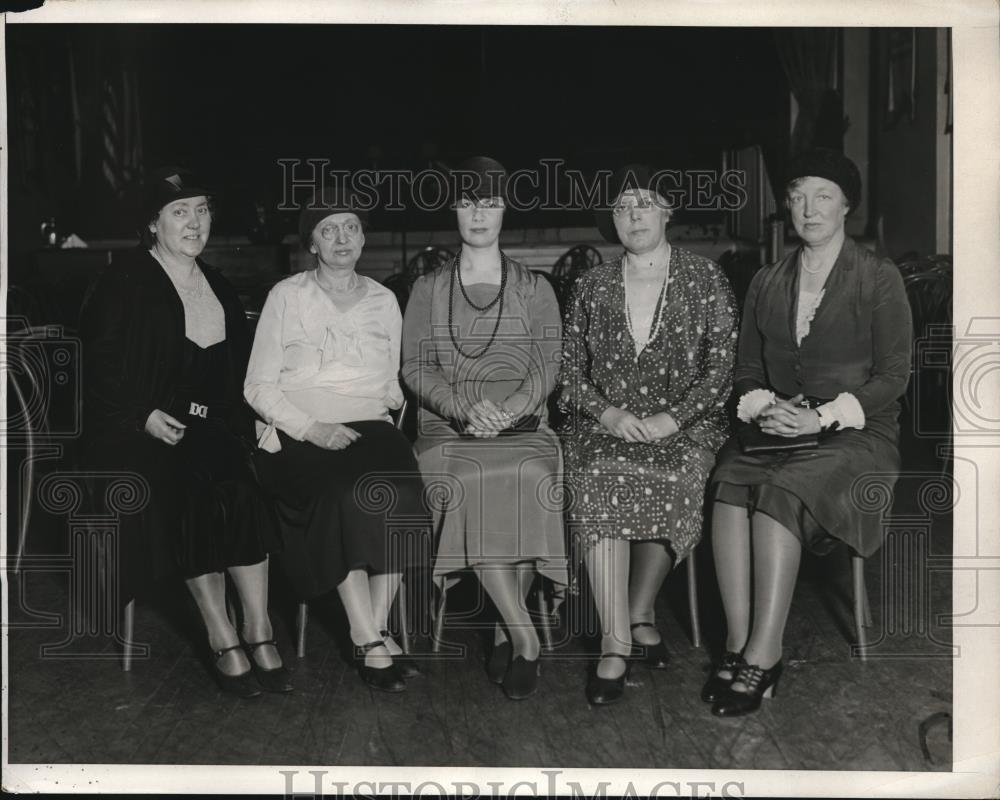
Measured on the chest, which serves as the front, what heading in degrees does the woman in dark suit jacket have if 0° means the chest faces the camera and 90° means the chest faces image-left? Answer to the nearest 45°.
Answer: approximately 45°

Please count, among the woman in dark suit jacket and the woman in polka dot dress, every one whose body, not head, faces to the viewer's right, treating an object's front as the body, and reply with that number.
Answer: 0

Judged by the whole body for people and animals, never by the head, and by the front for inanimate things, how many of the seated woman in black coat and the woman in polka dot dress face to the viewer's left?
0

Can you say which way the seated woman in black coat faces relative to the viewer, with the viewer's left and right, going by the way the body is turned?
facing the viewer and to the right of the viewer

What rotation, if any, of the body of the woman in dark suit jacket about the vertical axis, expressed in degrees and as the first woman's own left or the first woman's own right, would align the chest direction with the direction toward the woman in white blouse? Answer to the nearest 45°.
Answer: approximately 45° to the first woman's own right

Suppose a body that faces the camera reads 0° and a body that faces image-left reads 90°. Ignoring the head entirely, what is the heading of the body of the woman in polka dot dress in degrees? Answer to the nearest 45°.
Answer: approximately 0°

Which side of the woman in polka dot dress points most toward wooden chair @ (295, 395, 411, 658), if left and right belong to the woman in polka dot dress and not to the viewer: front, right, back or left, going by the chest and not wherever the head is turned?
right

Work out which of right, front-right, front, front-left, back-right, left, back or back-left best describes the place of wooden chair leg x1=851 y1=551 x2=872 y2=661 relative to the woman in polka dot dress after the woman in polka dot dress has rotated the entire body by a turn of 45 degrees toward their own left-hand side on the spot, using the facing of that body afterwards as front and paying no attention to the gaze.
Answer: front-left

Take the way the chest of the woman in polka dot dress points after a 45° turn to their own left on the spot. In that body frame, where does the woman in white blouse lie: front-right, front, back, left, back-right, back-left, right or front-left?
back-right
